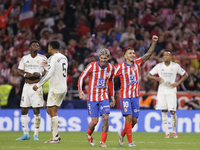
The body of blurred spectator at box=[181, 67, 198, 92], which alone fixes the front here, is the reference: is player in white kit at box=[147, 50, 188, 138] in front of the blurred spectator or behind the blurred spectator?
in front

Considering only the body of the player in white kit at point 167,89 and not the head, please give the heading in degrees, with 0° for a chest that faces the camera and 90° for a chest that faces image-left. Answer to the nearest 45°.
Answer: approximately 0°

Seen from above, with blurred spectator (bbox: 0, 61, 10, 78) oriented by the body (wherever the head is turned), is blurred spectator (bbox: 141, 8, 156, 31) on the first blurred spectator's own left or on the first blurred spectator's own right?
on the first blurred spectator's own left

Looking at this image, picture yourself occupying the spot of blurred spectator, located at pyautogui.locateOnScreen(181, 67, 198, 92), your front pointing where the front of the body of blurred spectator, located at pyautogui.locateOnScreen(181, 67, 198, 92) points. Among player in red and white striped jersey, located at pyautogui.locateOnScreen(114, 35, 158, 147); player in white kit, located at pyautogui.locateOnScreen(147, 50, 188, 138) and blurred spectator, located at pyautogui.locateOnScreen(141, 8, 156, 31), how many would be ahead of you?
2

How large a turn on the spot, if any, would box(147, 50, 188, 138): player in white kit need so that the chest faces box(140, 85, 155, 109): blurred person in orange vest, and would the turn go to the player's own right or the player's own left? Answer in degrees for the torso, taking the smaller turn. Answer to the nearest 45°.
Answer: approximately 180°

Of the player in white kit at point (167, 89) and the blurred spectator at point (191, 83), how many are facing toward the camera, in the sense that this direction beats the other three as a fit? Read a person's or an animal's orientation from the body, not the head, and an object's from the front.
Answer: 2

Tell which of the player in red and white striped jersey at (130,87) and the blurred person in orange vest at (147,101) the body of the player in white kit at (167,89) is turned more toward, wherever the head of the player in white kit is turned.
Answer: the player in red and white striped jersey

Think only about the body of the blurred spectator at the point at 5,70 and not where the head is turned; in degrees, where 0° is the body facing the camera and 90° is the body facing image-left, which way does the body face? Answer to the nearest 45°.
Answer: approximately 0°

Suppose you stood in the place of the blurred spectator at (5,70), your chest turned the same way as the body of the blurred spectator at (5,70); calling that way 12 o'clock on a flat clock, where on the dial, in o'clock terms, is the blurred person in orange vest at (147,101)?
the blurred person in orange vest at (147,101) is roughly at 10 o'clock from the blurred spectator at (5,70).
